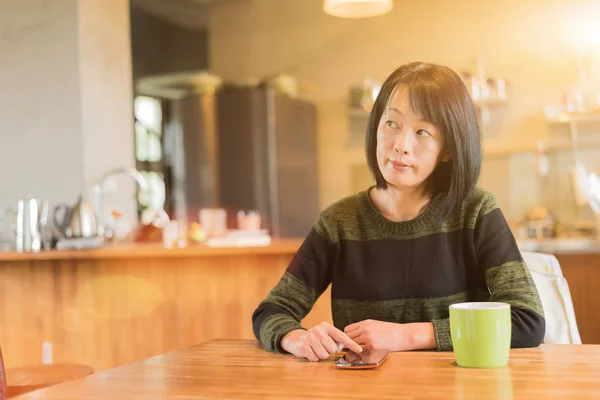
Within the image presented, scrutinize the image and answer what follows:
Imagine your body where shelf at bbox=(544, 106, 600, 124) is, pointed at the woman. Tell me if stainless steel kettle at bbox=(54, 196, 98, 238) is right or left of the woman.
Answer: right

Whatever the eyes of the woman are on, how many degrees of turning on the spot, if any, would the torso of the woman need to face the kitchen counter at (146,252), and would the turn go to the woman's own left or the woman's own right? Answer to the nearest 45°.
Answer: approximately 135° to the woman's own right

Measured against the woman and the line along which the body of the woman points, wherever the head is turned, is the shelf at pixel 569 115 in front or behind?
behind

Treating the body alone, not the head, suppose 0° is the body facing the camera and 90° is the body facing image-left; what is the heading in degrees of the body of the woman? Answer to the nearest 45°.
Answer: approximately 0°

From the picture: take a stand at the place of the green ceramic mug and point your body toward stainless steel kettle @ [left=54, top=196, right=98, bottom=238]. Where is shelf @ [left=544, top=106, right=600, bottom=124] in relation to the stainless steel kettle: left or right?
right

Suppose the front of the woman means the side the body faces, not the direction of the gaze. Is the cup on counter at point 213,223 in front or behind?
behind

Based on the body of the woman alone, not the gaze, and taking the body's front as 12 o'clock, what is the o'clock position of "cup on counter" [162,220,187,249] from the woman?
The cup on counter is roughly at 5 o'clock from the woman.

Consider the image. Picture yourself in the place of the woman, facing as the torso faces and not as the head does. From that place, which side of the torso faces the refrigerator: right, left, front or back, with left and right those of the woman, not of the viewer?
back

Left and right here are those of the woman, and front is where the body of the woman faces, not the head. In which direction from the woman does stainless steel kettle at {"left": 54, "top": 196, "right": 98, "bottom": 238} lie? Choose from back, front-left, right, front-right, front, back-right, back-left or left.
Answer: back-right

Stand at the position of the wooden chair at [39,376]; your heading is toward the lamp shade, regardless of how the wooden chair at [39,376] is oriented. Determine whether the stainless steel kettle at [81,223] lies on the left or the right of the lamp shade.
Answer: left

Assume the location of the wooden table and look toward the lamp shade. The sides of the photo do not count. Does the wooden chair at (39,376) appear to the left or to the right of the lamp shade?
left
